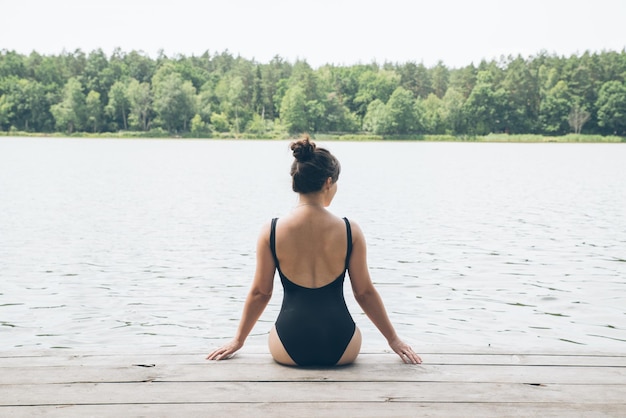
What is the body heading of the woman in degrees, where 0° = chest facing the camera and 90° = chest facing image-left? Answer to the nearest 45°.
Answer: approximately 180°
